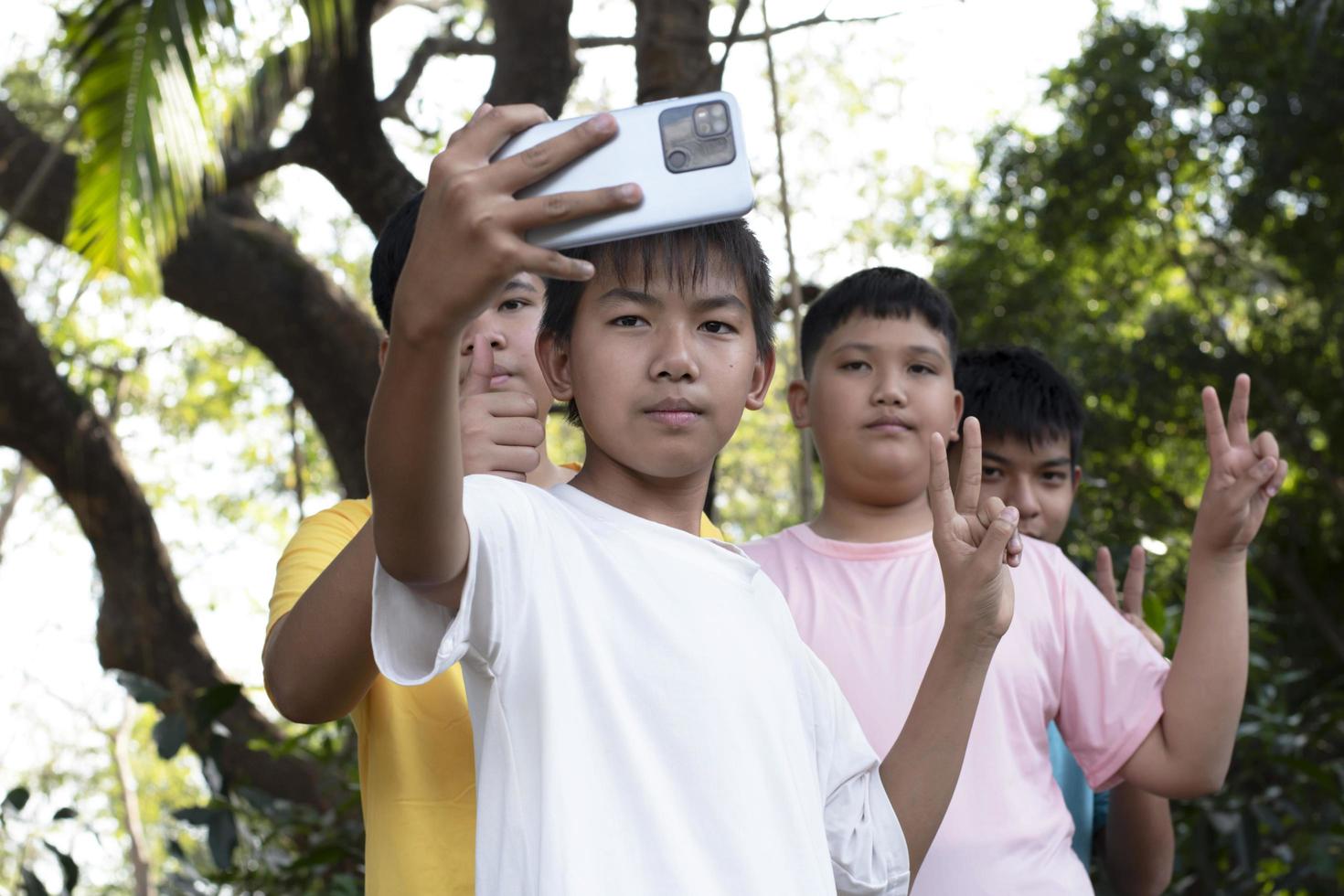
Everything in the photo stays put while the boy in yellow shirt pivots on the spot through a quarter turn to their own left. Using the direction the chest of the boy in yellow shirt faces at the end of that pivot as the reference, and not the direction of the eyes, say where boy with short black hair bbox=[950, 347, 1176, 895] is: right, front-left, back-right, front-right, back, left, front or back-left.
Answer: front-left

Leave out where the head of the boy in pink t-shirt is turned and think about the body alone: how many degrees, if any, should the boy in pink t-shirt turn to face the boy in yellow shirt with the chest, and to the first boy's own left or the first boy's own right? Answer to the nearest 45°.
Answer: approximately 45° to the first boy's own right

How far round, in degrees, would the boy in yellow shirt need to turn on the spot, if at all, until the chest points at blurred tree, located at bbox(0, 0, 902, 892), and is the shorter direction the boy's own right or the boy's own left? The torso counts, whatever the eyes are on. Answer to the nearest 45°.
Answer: approximately 180°

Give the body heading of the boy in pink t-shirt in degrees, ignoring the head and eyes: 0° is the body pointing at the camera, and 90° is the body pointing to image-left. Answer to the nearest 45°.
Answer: approximately 0°

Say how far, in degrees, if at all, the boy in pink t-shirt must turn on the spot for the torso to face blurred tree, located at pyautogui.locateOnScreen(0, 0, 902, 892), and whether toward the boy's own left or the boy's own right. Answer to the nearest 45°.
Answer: approximately 135° to the boy's own right

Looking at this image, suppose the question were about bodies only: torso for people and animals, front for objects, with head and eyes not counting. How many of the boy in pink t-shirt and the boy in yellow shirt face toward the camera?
2
